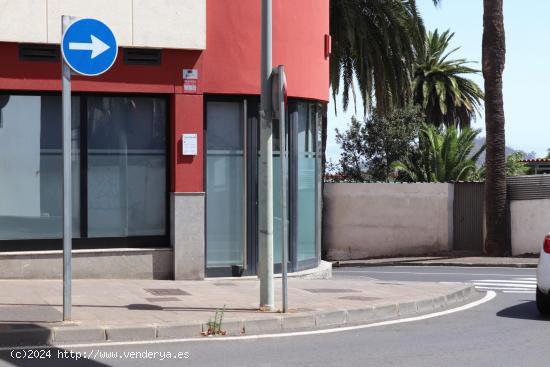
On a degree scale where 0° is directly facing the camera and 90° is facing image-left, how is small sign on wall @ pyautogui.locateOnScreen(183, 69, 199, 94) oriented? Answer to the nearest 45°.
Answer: approximately 0°

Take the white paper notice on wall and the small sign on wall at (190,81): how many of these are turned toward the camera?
2

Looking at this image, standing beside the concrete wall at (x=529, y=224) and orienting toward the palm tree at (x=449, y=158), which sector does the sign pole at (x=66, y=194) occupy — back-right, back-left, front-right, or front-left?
back-left

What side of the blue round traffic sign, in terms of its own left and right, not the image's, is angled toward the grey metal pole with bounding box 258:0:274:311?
left

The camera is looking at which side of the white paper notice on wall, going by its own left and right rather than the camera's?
front

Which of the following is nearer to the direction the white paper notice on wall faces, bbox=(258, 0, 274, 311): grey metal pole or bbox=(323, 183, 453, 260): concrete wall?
the grey metal pole

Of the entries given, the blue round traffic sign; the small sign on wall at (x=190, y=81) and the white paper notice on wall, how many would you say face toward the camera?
3

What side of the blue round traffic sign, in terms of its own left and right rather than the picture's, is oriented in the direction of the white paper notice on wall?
back

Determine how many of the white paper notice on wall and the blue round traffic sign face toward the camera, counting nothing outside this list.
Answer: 2

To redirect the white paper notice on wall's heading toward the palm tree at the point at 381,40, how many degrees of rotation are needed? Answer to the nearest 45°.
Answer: approximately 135° to its left

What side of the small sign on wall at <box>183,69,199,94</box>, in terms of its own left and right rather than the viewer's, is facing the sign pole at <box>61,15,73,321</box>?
front
